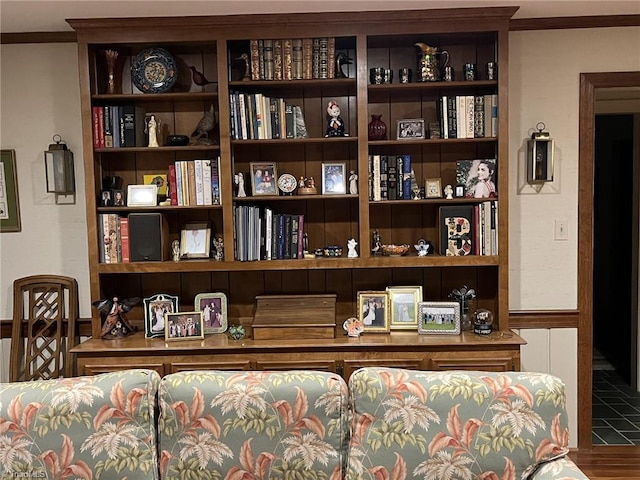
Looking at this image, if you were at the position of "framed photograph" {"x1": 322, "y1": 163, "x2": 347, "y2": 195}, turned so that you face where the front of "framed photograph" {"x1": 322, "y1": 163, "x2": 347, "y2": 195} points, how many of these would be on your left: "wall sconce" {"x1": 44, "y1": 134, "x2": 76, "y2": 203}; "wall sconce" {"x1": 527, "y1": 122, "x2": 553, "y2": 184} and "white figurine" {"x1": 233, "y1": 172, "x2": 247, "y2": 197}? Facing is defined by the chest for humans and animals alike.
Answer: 1

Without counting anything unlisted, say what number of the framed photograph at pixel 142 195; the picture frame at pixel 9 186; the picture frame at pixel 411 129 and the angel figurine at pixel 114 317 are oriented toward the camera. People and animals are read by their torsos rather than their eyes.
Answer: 4

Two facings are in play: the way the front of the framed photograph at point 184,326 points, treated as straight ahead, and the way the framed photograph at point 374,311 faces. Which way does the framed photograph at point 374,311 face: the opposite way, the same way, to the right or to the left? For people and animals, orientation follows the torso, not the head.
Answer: the same way

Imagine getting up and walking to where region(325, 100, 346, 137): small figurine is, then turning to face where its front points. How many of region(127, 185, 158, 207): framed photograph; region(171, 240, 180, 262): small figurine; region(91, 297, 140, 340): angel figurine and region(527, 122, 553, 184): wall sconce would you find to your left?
1

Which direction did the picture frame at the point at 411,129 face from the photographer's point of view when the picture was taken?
facing the viewer

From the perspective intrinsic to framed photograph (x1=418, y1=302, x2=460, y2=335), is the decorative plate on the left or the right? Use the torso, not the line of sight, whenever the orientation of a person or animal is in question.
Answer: on its right

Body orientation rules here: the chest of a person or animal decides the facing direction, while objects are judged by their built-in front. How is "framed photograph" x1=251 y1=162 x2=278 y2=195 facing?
toward the camera

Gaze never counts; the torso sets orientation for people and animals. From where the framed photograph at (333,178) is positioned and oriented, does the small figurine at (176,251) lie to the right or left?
on its right

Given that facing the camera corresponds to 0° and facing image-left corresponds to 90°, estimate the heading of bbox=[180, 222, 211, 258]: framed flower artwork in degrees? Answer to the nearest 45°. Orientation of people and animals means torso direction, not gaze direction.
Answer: approximately 0°

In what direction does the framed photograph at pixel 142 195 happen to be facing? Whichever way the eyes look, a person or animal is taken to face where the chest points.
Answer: toward the camera

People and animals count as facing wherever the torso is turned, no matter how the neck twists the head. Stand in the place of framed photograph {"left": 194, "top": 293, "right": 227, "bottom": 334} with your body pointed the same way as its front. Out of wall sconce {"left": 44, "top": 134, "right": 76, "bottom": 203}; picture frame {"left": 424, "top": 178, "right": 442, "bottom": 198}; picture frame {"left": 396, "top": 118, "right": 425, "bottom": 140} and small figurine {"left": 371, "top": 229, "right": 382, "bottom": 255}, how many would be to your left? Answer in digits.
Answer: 3

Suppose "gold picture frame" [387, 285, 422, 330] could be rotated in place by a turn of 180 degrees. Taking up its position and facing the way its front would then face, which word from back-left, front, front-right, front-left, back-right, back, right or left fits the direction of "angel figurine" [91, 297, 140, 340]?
left

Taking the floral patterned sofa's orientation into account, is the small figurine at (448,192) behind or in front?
behind

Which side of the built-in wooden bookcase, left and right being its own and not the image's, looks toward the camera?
front
